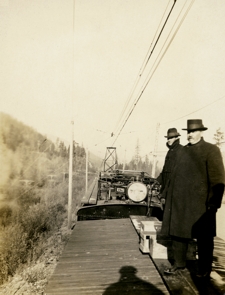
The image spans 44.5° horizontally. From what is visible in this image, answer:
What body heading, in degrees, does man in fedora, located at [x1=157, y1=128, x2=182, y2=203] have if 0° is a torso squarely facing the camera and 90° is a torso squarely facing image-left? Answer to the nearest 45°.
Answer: approximately 45°

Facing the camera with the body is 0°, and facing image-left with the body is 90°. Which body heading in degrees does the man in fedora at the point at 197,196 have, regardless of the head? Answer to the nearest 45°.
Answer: approximately 45°

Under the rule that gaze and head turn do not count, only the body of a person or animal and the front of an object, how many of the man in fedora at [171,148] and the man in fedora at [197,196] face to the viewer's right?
0

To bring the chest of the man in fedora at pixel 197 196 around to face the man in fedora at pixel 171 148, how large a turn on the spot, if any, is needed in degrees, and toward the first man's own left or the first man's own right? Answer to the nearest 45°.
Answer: approximately 135° to the first man's own right
